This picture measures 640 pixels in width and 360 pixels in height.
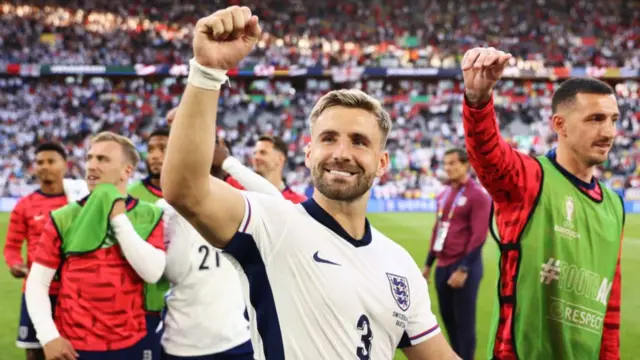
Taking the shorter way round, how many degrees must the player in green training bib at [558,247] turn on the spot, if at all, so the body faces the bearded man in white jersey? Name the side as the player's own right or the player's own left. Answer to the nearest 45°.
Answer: approximately 90° to the player's own right

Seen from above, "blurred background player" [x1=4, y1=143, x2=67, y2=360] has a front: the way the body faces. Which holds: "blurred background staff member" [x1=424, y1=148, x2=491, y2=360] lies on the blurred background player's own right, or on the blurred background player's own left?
on the blurred background player's own left

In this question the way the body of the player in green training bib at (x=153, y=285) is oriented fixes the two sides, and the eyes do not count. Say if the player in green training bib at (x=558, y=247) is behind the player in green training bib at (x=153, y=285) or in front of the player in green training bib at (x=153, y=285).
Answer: in front

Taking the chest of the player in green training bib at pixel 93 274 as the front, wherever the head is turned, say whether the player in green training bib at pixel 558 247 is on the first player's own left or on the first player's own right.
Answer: on the first player's own left

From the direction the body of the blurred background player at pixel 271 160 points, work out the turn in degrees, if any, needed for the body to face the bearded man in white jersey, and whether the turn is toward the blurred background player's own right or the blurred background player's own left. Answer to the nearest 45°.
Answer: approximately 45° to the blurred background player's own left

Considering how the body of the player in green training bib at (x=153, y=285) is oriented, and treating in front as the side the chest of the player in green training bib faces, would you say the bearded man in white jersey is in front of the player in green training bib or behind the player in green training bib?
in front

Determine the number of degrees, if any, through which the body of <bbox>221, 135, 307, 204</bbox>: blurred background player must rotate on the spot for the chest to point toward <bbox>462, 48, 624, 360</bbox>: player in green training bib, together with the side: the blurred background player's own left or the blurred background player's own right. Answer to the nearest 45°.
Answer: approximately 90° to the blurred background player's own left
